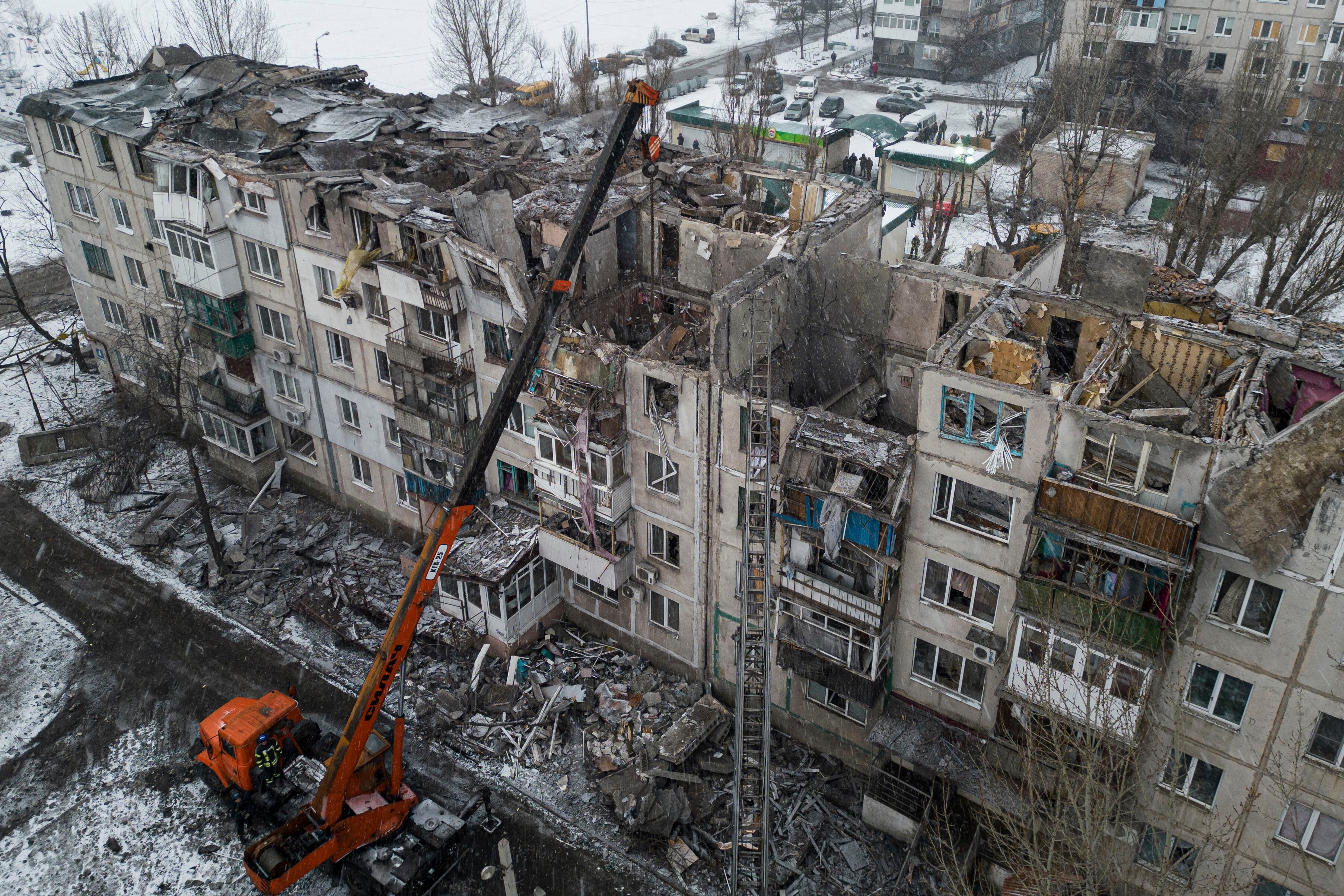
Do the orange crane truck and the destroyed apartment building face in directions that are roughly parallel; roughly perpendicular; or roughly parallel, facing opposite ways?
roughly perpendicular

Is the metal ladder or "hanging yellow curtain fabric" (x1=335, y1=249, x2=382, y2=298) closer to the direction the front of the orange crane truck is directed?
the hanging yellow curtain fabric

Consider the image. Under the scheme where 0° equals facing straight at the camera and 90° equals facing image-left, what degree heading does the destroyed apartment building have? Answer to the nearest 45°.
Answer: approximately 45°

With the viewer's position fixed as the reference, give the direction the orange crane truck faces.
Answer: facing away from the viewer and to the left of the viewer
